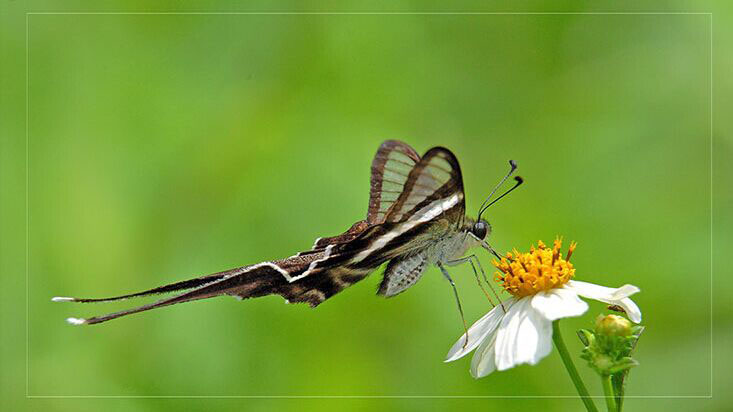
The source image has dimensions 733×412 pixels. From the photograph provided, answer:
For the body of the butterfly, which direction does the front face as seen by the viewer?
to the viewer's right
